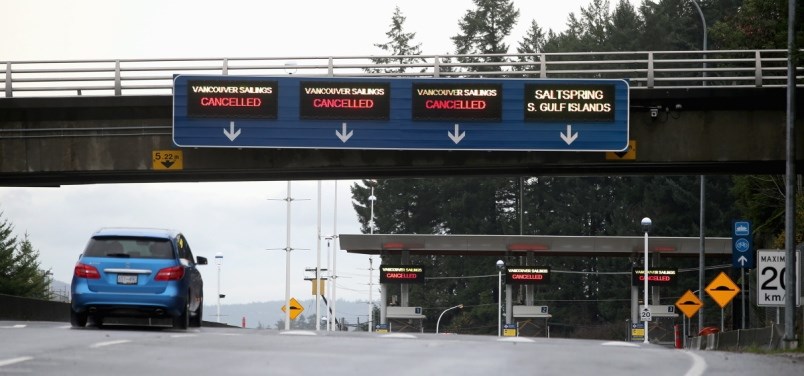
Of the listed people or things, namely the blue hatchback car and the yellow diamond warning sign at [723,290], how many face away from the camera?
1

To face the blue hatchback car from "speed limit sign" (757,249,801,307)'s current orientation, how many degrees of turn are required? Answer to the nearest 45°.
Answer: approximately 45° to its right

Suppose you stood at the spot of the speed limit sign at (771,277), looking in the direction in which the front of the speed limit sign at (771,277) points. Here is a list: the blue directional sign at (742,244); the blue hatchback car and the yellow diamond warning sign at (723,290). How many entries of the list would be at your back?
2

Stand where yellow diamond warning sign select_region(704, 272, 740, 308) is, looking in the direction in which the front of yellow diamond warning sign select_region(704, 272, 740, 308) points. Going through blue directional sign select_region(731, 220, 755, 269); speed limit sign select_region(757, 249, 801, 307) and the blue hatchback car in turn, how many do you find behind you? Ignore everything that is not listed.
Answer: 1

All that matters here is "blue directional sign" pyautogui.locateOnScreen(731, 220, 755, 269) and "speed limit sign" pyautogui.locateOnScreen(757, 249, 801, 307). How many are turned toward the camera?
2

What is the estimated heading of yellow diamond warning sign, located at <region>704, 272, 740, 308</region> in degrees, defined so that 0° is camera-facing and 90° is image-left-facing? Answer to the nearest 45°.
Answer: approximately 0°

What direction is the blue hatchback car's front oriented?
away from the camera
